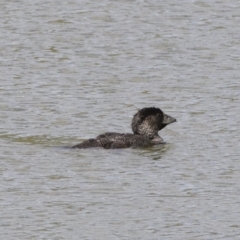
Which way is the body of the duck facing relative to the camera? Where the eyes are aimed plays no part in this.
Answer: to the viewer's right
